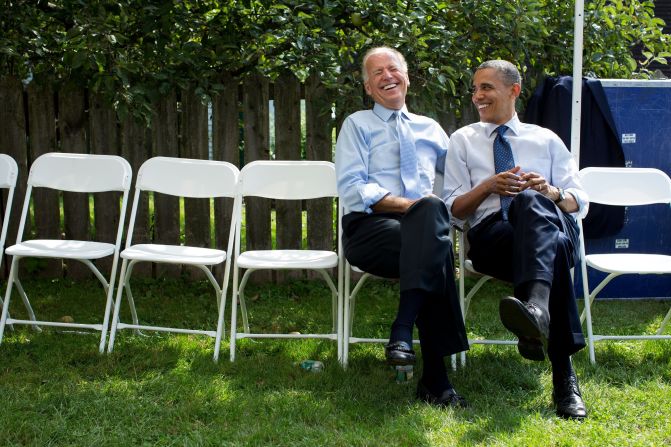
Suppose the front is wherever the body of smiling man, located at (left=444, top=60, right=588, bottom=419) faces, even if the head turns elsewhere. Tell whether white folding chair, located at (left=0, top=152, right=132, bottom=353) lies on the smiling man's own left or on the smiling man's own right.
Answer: on the smiling man's own right

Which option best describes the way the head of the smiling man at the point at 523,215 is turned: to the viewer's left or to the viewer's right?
to the viewer's left

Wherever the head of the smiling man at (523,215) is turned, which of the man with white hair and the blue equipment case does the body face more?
the man with white hair

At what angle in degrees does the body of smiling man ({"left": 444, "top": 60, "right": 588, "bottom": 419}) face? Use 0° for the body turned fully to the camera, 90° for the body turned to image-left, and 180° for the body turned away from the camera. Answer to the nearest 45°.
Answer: approximately 0°

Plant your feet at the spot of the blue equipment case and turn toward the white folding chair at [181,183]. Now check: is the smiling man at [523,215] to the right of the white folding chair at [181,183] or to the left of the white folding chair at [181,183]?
left

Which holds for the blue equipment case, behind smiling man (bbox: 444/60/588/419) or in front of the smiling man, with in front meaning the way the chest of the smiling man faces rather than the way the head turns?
behind

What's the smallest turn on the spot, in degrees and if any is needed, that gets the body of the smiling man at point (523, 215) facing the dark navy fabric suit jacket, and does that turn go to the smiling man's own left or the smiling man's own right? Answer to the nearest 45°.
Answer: approximately 180°

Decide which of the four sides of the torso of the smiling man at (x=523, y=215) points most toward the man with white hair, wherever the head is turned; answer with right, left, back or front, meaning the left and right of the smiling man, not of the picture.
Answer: right

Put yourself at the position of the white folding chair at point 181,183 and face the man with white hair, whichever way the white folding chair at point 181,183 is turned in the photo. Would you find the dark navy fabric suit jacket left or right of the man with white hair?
left

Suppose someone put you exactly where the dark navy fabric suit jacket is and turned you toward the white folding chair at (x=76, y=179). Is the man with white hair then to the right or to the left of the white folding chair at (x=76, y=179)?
left

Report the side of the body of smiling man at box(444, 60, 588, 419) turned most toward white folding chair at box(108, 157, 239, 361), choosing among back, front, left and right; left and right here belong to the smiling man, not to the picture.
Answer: right
